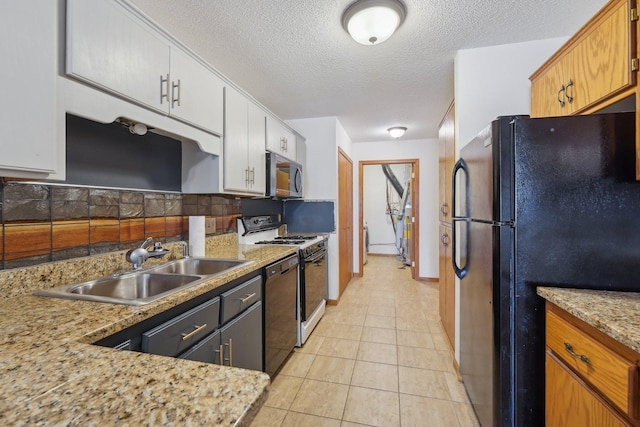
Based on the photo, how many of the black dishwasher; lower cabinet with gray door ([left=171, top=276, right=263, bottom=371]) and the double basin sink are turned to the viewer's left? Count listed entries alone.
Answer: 0

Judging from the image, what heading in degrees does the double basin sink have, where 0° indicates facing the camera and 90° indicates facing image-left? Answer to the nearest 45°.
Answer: approximately 315°

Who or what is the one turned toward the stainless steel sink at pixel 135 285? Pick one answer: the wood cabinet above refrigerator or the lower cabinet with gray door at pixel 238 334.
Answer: the wood cabinet above refrigerator

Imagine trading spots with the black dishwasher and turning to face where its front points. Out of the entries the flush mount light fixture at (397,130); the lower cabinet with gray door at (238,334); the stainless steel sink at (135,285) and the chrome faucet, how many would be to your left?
1

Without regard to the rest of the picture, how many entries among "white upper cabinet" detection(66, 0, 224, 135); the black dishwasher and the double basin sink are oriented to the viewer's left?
0

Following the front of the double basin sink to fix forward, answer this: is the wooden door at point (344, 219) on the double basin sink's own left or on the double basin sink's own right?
on the double basin sink's own left

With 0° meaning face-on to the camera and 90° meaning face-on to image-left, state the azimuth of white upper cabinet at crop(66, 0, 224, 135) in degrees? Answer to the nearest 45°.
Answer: approximately 315°

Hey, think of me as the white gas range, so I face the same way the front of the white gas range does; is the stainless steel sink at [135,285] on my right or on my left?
on my right

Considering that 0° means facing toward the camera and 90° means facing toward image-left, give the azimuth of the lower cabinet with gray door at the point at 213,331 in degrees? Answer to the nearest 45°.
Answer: approximately 315°

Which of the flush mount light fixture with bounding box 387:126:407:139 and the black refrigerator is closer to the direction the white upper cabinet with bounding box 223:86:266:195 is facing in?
the black refrigerator

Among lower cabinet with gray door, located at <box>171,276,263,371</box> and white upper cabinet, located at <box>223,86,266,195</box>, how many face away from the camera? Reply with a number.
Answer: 0

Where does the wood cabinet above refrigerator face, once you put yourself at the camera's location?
facing the viewer and to the left of the viewer

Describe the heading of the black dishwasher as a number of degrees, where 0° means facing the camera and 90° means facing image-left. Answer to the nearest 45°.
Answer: approximately 315°

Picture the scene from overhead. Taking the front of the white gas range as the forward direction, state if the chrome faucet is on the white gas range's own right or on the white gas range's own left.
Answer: on the white gas range's own right

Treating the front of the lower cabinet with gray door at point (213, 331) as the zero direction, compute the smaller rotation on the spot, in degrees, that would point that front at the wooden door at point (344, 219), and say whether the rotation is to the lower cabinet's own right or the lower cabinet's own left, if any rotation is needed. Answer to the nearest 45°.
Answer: approximately 90° to the lower cabinet's own left
